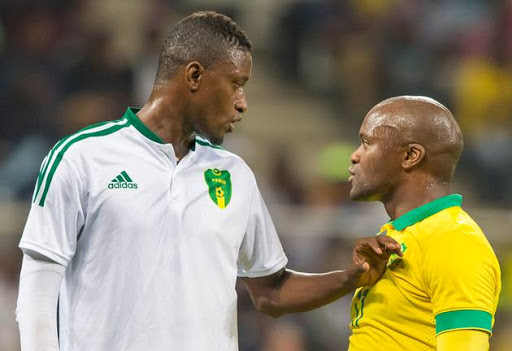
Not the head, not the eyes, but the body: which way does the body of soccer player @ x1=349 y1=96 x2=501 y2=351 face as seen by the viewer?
to the viewer's left

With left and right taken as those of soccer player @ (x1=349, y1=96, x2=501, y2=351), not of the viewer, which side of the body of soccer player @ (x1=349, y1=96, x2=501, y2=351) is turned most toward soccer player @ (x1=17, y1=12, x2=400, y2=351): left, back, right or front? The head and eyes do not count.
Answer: front

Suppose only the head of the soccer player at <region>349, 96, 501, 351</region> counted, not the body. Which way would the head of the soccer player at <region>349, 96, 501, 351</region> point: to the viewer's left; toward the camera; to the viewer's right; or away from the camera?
to the viewer's left

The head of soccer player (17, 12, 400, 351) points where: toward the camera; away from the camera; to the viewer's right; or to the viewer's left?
to the viewer's right
